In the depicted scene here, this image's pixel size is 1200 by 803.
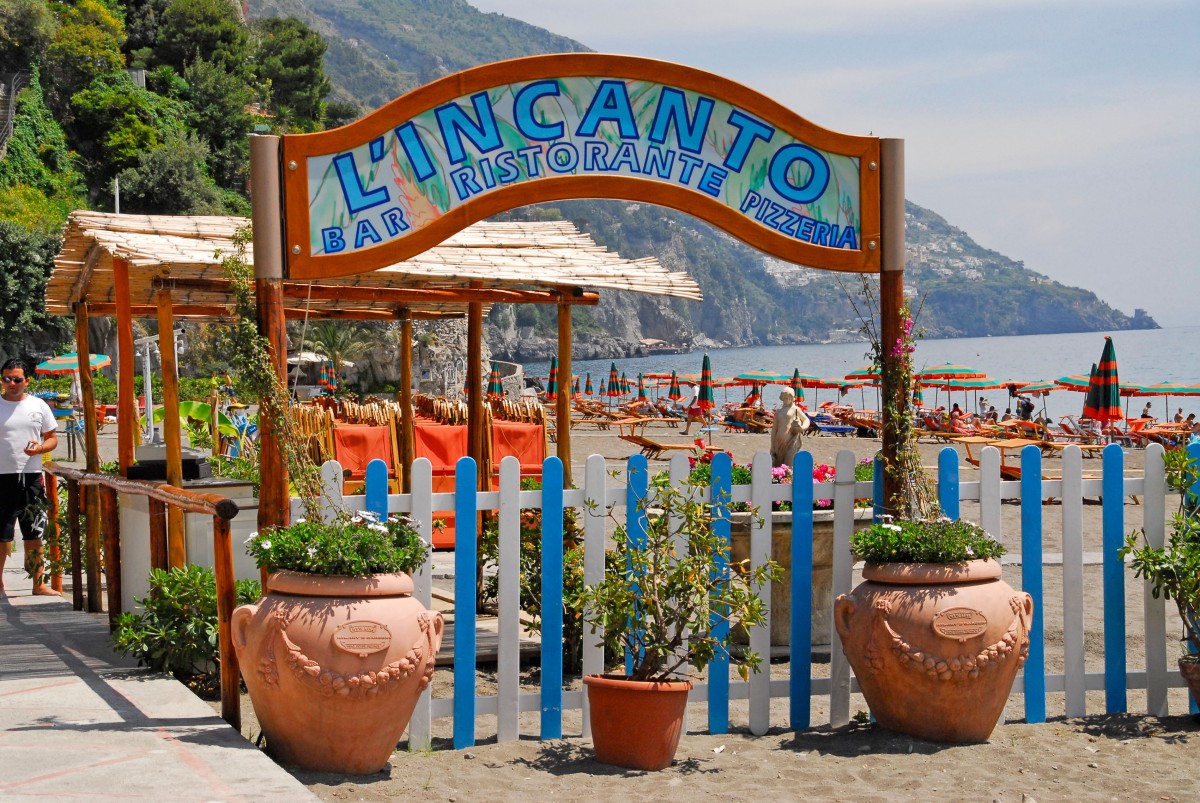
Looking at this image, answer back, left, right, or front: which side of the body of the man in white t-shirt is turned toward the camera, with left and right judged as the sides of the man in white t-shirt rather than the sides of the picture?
front

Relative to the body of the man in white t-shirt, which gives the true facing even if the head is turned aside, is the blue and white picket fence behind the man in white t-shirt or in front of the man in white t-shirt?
in front

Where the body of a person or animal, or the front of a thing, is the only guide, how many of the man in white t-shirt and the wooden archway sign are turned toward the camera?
2

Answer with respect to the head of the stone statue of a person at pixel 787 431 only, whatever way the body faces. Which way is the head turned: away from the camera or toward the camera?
toward the camera

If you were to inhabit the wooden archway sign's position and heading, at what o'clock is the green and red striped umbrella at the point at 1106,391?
The green and red striped umbrella is roughly at 7 o'clock from the wooden archway sign.

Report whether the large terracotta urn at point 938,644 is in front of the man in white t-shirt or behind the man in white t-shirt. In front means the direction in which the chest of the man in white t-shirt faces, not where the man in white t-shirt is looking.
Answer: in front

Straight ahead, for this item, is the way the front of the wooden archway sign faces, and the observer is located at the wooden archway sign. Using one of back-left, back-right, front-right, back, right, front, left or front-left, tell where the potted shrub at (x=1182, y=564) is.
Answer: left

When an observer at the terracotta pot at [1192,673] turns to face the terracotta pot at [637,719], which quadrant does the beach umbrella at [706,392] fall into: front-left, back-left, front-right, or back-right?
back-right

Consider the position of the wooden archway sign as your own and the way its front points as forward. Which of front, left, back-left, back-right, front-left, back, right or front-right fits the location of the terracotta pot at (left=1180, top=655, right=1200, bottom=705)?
left

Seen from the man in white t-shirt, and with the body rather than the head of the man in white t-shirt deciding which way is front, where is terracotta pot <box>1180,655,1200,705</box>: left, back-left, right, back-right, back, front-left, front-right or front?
front-left

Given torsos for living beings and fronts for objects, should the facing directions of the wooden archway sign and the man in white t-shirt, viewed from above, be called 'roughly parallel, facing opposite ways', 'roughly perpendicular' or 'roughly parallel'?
roughly parallel

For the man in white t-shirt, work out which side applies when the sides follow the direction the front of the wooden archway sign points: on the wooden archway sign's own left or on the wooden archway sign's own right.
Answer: on the wooden archway sign's own right

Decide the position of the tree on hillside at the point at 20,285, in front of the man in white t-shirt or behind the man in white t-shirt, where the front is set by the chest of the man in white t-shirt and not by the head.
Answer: behind
